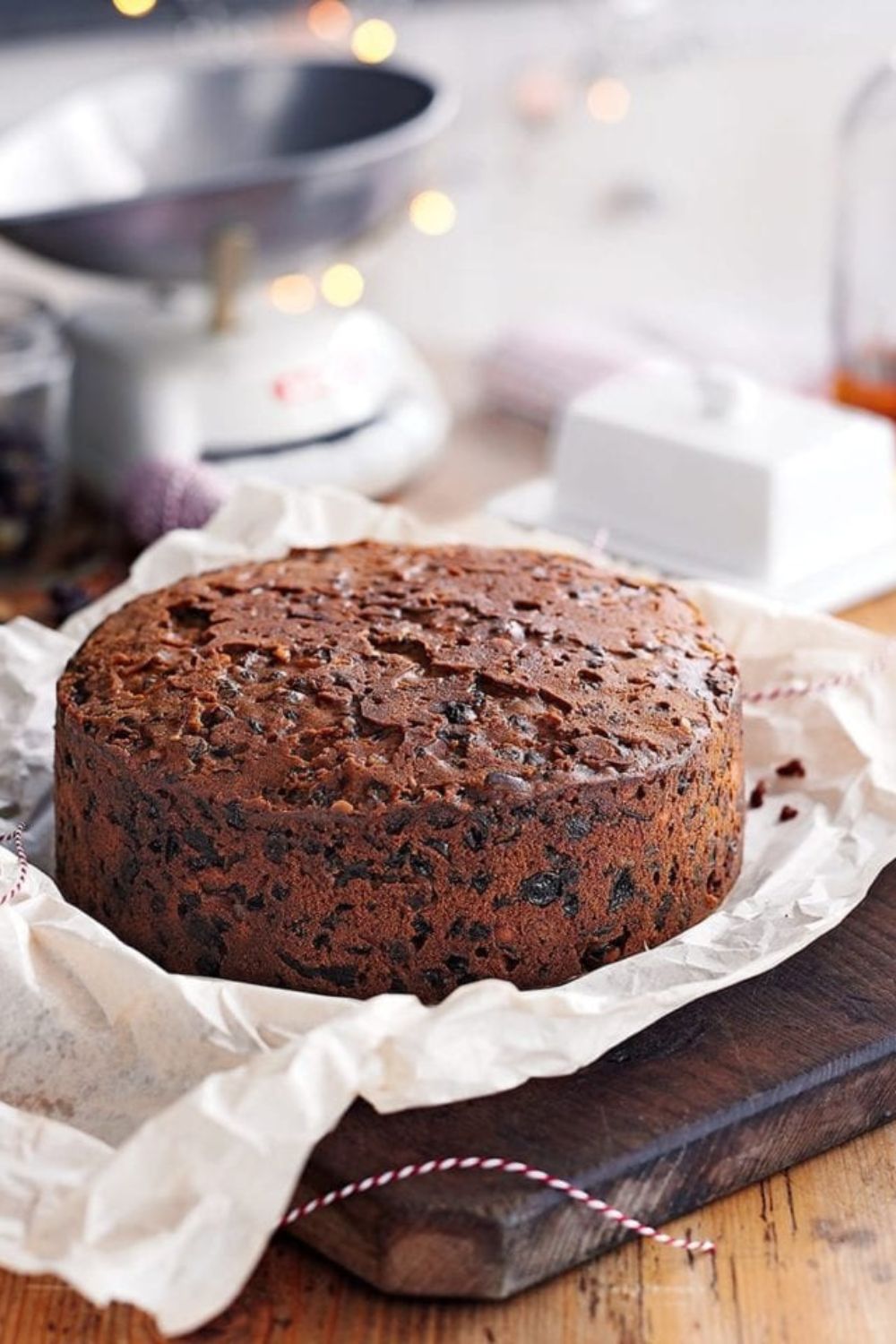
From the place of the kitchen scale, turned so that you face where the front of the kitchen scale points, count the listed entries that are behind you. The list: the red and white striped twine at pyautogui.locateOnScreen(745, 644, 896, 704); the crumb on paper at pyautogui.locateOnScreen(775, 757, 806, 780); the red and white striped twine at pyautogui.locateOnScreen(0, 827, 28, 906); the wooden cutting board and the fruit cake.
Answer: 0

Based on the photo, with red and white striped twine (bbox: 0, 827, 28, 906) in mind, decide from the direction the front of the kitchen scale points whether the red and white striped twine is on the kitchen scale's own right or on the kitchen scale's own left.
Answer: on the kitchen scale's own right

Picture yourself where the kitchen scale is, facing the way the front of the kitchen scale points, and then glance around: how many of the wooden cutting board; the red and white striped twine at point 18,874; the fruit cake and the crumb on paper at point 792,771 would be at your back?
0

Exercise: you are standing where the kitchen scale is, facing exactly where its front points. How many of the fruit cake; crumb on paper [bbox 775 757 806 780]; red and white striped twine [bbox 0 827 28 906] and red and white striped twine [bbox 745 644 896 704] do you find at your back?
0

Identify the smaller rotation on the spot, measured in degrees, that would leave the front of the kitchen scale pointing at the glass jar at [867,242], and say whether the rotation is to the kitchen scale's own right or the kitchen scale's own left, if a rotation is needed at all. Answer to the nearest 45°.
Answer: approximately 45° to the kitchen scale's own left

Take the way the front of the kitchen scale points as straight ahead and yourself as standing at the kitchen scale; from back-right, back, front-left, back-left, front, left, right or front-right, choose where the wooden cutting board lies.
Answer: front-right

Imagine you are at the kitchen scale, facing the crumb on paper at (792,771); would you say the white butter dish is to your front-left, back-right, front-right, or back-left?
front-left

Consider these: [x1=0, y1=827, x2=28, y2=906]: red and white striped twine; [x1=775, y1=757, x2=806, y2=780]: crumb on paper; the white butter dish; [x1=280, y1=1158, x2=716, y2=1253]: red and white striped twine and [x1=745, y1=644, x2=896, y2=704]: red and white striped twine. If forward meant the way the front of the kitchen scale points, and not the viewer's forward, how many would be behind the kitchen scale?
0

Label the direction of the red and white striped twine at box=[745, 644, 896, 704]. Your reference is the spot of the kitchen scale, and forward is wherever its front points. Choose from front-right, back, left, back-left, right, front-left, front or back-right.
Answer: front

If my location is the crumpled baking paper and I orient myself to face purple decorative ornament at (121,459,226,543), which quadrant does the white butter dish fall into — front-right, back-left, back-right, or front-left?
front-right

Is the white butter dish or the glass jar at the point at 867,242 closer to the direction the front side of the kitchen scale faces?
the white butter dish

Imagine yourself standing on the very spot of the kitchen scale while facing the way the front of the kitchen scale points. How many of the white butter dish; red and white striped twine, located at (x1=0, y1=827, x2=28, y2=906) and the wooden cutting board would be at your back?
0
